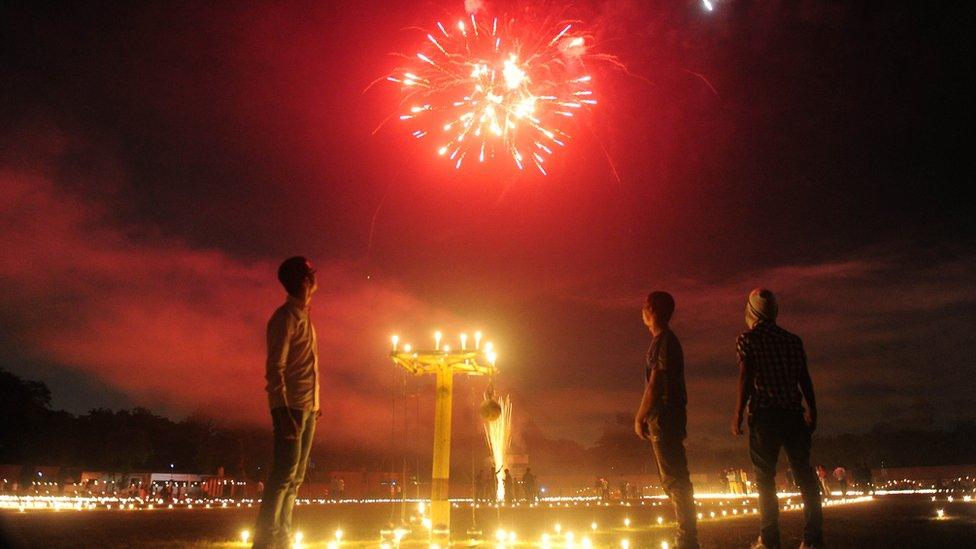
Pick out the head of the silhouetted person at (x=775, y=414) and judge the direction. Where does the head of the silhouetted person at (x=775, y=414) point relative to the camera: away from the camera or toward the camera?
away from the camera

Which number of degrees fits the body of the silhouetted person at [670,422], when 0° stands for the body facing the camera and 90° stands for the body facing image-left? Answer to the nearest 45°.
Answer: approximately 90°

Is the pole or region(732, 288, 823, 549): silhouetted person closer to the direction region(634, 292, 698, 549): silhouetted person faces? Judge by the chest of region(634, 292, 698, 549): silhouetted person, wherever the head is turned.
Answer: the pole

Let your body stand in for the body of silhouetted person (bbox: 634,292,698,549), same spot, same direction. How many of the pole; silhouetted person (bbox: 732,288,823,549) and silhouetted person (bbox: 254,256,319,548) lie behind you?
1

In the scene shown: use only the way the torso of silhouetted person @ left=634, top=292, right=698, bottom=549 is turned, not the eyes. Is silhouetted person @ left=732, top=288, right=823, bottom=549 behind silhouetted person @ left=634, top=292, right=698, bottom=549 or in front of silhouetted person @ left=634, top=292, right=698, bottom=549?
behind
